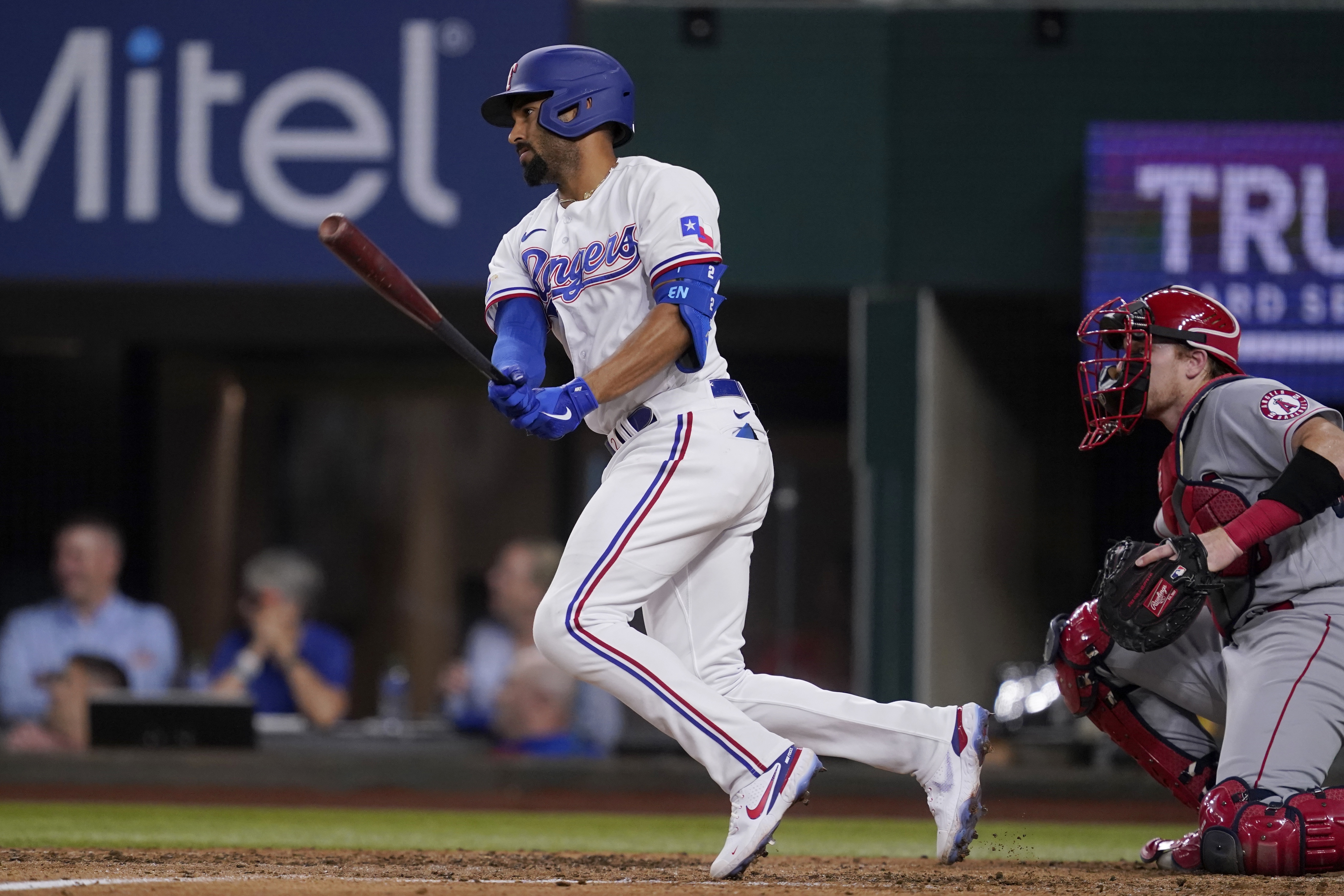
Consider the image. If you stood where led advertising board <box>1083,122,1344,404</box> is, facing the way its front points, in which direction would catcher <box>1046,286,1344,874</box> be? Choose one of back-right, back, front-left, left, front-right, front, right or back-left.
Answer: front

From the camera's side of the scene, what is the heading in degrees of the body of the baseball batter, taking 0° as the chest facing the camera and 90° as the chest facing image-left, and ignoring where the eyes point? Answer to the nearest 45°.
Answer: approximately 45°

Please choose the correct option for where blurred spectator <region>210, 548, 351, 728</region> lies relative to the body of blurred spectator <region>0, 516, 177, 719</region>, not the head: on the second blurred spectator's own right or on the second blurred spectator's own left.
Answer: on the second blurred spectator's own left

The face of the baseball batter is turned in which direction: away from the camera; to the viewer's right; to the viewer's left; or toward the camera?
to the viewer's left

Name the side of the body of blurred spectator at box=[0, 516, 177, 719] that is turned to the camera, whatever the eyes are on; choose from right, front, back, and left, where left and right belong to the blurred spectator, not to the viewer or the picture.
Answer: front

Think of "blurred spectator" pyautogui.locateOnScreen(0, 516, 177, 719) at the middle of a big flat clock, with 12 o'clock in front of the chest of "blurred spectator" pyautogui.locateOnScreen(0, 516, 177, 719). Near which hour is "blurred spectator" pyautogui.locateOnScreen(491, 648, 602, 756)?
"blurred spectator" pyautogui.locateOnScreen(491, 648, 602, 756) is roughly at 10 o'clock from "blurred spectator" pyautogui.locateOnScreen(0, 516, 177, 719).

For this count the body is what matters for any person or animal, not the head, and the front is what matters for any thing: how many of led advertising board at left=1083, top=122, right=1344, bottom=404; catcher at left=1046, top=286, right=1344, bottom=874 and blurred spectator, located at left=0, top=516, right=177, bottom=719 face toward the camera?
2

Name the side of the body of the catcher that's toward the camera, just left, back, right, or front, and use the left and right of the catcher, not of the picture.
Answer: left

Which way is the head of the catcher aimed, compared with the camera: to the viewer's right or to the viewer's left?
to the viewer's left

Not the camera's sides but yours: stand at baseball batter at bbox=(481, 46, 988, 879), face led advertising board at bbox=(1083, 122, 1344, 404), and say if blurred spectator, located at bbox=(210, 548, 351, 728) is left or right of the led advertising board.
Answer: left
